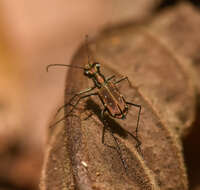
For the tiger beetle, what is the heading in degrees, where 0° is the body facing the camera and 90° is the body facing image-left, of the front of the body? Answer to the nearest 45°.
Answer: approximately 135°
